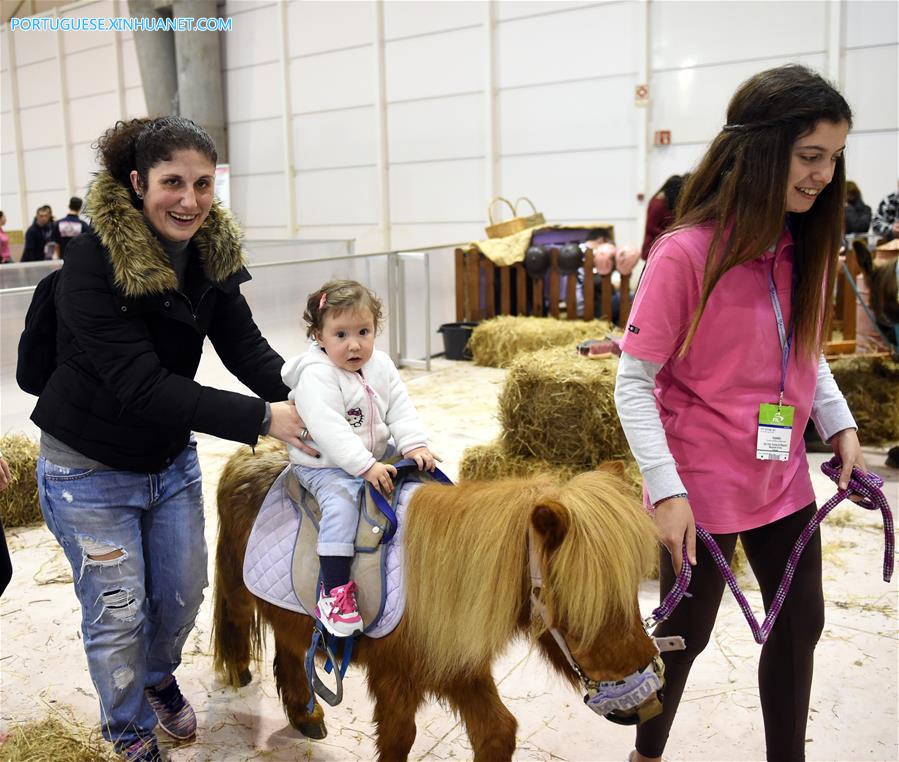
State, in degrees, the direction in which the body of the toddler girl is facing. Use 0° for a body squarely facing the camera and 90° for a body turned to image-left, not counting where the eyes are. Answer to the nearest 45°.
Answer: approximately 315°

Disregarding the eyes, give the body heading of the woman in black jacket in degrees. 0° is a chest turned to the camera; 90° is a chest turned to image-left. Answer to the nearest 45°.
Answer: approximately 315°

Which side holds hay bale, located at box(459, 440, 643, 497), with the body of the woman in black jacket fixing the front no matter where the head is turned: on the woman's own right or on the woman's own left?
on the woman's own left

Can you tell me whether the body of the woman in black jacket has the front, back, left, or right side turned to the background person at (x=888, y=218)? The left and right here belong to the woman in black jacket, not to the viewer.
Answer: left

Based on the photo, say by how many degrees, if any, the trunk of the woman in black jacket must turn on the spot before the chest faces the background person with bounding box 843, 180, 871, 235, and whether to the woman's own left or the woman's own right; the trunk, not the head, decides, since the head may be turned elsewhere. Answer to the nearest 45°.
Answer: approximately 90° to the woman's own left

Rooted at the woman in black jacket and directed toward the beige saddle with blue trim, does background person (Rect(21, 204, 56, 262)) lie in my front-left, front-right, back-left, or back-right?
back-left

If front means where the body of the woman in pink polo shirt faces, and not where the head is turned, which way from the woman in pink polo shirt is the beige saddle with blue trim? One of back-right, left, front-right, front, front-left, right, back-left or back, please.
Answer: back-right

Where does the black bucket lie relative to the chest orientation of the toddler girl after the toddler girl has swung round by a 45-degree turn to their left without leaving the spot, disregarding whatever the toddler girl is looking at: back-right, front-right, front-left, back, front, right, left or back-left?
left
